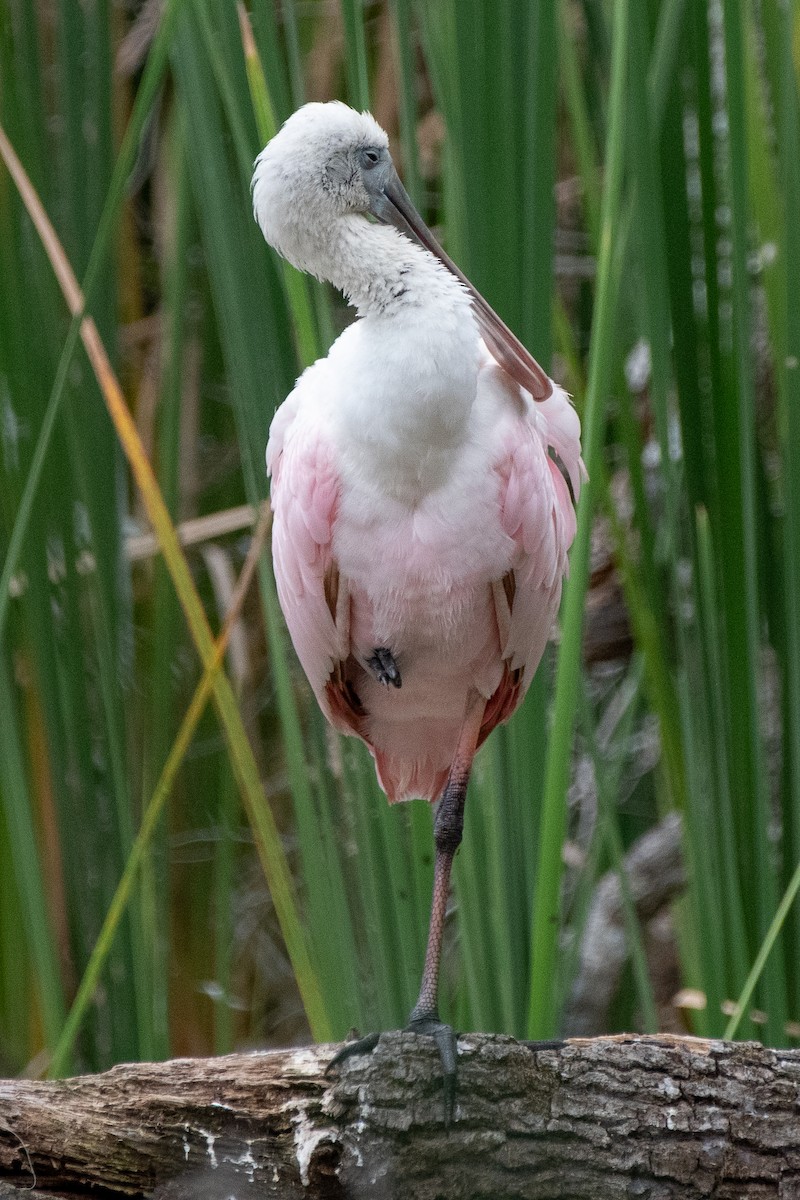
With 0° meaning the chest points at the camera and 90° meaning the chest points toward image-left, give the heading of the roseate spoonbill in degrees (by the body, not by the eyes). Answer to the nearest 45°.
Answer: approximately 0°
